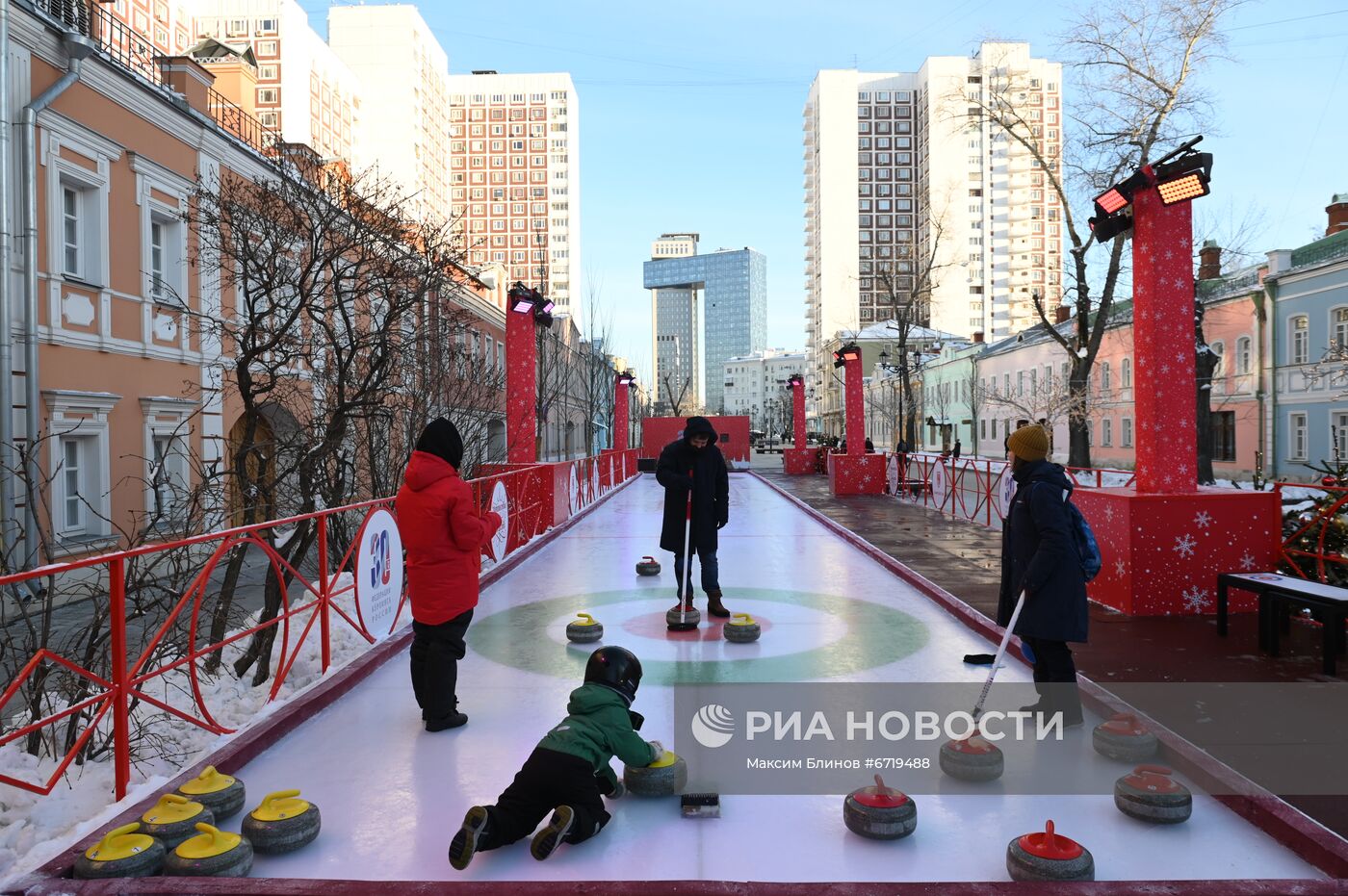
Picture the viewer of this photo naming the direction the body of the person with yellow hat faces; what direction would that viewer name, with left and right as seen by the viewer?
facing to the left of the viewer

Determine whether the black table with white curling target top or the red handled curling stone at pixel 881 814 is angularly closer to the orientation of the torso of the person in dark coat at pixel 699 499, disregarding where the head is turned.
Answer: the red handled curling stone

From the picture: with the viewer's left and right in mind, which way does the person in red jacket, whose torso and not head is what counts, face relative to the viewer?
facing away from the viewer and to the right of the viewer

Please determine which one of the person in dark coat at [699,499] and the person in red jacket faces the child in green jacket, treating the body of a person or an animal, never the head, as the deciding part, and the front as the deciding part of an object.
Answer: the person in dark coat

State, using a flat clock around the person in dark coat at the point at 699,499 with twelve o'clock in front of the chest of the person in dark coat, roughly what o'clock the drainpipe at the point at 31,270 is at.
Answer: The drainpipe is roughly at 4 o'clock from the person in dark coat.

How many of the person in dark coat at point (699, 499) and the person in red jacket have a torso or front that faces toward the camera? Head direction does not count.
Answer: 1

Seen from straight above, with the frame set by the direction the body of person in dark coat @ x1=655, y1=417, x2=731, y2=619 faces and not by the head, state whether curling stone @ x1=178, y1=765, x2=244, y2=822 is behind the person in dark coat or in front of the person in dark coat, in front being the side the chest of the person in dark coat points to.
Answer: in front

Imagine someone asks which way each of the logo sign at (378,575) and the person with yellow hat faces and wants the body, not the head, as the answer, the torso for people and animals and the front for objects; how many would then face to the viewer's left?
1

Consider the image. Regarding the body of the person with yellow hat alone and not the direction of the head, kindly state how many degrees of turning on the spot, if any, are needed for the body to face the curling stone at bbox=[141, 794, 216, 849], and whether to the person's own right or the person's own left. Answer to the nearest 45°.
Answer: approximately 45° to the person's own left

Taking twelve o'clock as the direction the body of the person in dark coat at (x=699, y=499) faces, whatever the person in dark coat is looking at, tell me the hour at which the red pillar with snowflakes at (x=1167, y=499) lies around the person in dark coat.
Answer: The red pillar with snowflakes is roughly at 9 o'clock from the person in dark coat.

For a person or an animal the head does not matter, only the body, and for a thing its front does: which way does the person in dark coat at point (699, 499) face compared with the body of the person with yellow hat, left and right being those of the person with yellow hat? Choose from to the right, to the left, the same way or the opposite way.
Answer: to the left

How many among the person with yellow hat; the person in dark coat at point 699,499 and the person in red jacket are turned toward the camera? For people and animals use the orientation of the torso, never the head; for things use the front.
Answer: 1

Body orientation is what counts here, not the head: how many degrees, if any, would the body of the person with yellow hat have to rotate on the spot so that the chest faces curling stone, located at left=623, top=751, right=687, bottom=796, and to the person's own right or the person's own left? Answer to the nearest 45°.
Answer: approximately 45° to the person's own left

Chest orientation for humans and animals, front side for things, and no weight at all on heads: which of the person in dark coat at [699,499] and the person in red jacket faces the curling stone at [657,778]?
the person in dark coat

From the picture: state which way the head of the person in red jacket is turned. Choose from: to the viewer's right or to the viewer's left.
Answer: to the viewer's right
